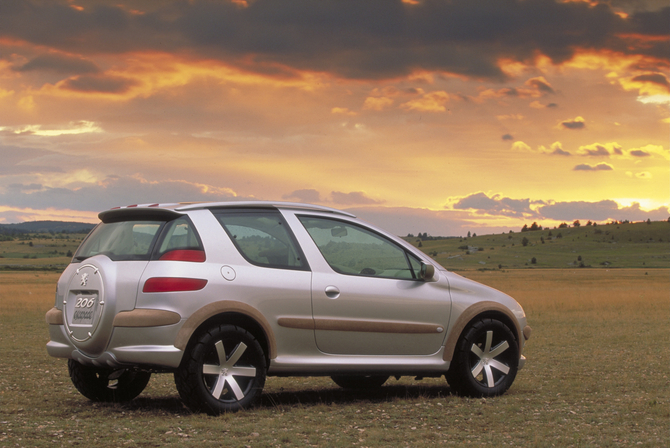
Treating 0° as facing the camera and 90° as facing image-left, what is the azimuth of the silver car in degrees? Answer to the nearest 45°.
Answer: approximately 225°
